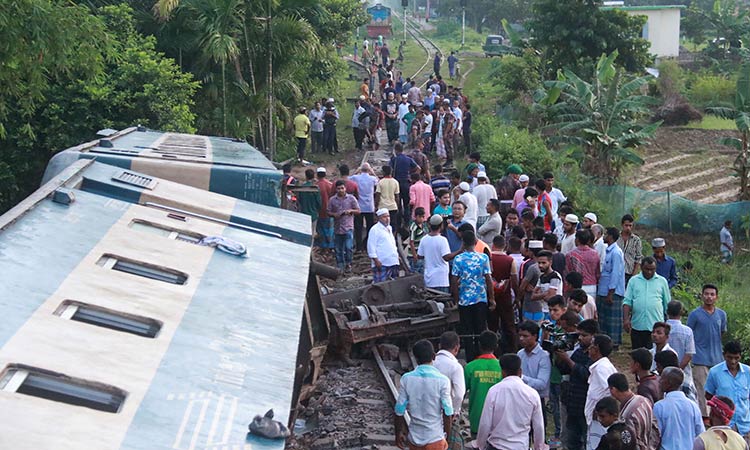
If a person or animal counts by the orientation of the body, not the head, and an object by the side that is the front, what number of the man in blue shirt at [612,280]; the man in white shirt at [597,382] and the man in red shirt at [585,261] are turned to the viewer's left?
2

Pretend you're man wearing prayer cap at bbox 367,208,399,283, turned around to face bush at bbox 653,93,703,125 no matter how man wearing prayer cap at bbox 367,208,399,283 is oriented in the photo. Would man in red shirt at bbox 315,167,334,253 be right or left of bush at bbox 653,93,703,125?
left

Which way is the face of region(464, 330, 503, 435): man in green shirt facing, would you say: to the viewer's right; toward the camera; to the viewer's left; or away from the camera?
away from the camera

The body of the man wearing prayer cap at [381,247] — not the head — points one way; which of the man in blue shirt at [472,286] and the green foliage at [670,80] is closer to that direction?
the man in blue shirt

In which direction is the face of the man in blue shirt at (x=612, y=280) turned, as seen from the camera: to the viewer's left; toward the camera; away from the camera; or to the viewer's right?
to the viewer's left

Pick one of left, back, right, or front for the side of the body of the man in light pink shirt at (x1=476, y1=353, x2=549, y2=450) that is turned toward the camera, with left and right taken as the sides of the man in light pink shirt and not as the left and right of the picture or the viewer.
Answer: back

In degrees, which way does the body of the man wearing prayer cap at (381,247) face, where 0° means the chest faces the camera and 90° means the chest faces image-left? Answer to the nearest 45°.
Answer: approximately 315°

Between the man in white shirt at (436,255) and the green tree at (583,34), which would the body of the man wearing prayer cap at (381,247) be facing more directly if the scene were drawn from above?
the man in white shirt

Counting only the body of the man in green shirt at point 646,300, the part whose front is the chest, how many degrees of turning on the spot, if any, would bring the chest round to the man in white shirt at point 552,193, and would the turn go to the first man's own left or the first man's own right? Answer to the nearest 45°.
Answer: approximately 180°

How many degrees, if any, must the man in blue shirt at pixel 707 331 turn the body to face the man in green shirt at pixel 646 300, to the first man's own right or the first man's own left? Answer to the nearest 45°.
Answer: approximately 135° to the first man's own right
